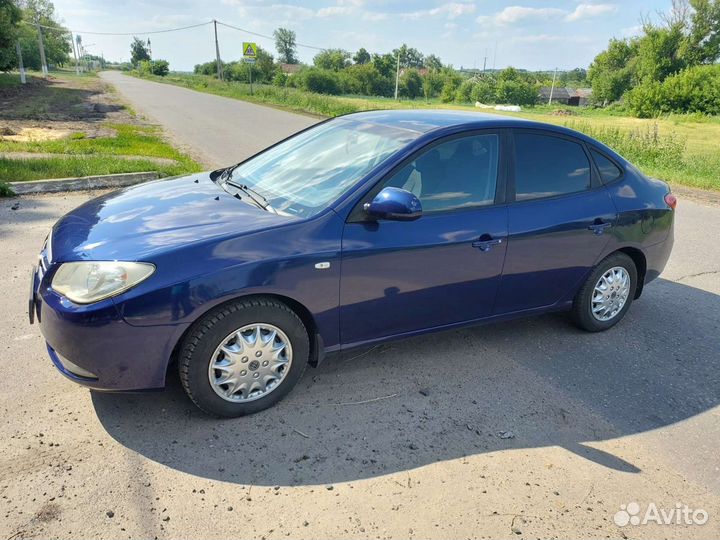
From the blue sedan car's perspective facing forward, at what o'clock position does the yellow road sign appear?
The yellow road sign is roughly at 4 o'clock from the blue sedan car.

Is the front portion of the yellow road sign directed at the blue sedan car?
yes

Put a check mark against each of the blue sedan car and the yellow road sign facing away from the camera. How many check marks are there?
0

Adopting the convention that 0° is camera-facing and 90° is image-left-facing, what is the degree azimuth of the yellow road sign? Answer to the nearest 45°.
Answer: approximately 0°

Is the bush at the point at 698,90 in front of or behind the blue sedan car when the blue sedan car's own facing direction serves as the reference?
behind

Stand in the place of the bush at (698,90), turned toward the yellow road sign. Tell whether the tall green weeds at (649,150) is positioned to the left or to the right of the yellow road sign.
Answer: left

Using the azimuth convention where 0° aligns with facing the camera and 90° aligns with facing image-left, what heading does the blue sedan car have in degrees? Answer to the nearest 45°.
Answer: approximately 45°

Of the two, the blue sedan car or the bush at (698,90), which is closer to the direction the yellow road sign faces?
the blue sedan car

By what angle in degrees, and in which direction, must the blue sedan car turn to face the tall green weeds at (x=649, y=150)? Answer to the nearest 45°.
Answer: approximately 180°

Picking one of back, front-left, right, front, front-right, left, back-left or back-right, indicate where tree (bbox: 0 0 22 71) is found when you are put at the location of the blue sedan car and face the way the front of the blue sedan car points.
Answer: right

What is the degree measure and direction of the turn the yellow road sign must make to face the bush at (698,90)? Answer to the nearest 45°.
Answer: approximately 90° to its left
